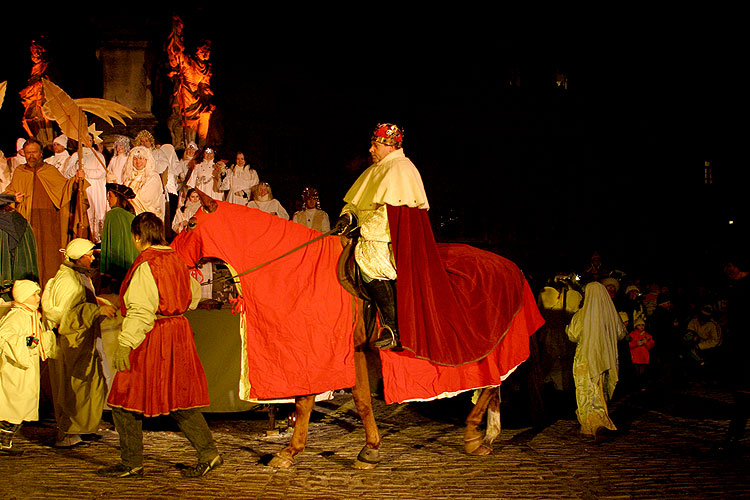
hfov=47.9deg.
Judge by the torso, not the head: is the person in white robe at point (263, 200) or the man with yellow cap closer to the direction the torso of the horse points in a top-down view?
the man with yellow cap

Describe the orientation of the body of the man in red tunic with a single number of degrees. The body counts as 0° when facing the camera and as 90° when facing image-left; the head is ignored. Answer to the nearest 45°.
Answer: approximately 135°

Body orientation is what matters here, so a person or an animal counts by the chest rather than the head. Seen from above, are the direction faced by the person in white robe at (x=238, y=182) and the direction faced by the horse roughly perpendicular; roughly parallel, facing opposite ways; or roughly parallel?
roughly perpendicular

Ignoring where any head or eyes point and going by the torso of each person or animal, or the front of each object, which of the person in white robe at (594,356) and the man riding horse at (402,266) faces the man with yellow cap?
the man riding horse

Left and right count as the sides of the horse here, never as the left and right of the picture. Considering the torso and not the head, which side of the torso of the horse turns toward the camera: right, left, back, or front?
left

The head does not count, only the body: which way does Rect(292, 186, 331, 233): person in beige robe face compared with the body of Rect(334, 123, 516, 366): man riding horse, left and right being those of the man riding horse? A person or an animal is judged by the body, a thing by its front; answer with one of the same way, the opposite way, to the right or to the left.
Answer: to the left

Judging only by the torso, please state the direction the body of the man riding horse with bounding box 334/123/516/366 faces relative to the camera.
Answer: to the viewer's left

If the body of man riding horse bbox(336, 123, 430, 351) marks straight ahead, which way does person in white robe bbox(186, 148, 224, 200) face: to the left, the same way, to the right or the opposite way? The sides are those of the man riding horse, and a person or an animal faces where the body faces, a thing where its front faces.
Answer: to the left

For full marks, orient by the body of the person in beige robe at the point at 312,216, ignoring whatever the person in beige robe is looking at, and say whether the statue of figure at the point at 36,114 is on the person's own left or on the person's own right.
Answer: on the person's own right

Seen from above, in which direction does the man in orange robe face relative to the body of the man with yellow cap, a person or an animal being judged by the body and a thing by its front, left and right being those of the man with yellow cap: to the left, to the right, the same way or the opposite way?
to the right
